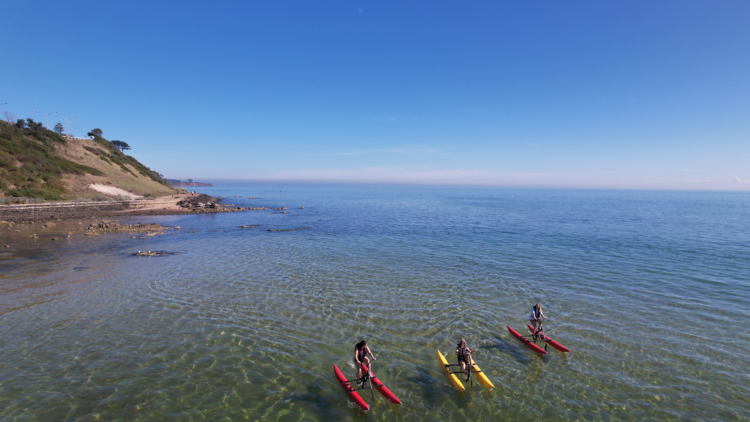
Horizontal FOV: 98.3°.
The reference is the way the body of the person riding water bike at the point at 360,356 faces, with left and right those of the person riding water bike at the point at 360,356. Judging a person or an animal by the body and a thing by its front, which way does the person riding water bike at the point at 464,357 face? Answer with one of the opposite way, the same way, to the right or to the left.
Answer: the same way

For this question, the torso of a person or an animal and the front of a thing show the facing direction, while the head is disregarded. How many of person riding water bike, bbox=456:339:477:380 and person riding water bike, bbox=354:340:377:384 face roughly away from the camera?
0

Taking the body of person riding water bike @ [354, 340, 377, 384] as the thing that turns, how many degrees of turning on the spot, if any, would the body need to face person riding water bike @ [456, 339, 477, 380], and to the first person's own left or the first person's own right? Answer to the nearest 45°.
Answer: approximately 45° to the first person's own left

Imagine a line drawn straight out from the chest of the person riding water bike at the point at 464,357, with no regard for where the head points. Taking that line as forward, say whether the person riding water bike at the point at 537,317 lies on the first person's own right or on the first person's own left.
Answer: on the first person's own left

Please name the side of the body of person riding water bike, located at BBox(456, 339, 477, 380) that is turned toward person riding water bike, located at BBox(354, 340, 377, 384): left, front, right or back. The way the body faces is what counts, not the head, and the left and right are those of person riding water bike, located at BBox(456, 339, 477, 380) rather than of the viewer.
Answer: right

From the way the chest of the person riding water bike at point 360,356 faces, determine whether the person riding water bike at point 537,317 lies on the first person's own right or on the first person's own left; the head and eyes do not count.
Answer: on the first person's own left
